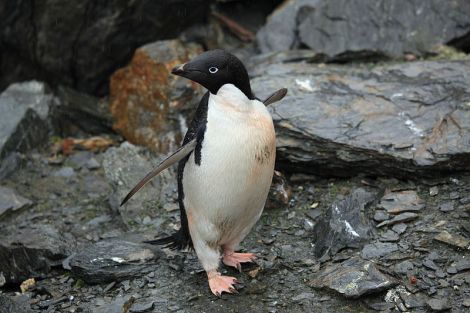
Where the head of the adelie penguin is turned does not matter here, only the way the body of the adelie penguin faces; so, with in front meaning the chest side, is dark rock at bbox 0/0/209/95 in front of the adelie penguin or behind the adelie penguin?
behind

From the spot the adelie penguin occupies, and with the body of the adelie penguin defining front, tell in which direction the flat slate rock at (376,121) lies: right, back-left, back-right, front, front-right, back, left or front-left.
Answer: left

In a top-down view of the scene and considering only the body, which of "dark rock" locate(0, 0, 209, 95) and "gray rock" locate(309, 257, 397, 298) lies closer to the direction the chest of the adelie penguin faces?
the gray rock

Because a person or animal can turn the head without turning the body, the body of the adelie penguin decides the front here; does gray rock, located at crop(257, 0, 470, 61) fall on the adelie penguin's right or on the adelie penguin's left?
on the adelie penguin's left

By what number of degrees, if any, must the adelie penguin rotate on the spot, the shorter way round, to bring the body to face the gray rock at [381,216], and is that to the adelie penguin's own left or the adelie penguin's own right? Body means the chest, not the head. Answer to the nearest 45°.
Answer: approximately 45° to the adelie penguin's own left

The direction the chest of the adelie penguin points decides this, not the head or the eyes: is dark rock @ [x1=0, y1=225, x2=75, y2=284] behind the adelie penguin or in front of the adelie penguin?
behind

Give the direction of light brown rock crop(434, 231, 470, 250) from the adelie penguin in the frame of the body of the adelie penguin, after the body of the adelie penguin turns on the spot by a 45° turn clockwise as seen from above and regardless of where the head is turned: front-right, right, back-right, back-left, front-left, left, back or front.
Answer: left

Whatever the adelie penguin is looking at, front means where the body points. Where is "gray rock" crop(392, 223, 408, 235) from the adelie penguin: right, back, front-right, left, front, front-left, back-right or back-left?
front-left

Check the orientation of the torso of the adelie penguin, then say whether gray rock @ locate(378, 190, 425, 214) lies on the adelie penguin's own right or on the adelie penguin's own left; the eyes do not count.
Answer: on the adelie penguin's own left

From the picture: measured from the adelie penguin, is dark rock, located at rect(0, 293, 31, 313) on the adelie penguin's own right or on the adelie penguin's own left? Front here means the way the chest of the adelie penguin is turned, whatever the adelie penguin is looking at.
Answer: on the adelie penguin's own right

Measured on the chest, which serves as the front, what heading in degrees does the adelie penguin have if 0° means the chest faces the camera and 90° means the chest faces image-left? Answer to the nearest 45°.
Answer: approximately 315°

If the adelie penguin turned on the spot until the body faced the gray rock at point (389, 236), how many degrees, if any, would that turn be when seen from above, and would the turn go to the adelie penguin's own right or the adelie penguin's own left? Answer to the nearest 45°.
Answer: approximately 45° to the adelie penguin's own left

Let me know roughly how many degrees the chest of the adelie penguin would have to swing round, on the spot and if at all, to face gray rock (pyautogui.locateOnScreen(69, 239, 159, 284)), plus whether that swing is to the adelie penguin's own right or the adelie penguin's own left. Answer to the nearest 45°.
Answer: approximately 135° to the adelie penguin's own right
